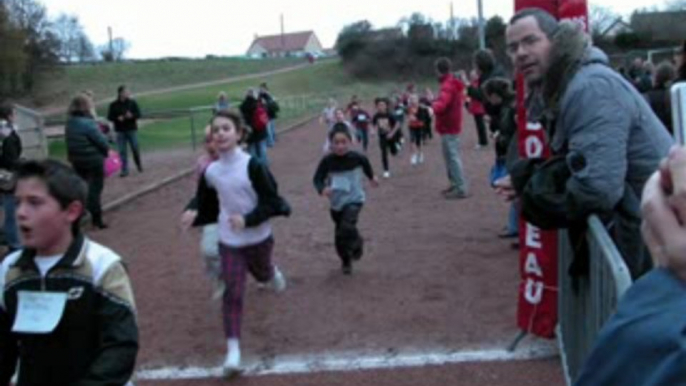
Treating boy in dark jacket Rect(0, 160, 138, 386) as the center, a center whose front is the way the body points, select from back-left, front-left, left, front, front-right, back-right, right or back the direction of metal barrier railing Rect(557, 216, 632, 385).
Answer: back-left

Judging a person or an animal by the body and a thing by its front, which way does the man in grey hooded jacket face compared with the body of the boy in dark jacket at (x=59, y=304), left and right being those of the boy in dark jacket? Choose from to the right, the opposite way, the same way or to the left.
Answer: to the right

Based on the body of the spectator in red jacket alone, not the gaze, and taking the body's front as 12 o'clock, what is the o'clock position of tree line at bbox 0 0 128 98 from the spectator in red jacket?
The tree line is roughly at 2 o'clock from the spectator in red jacket.

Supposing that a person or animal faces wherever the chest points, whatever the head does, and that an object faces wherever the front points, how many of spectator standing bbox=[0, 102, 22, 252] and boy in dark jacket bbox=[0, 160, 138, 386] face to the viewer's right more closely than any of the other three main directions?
1

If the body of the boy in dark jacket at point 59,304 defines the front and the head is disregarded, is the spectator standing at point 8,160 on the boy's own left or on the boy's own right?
on the boy's own right

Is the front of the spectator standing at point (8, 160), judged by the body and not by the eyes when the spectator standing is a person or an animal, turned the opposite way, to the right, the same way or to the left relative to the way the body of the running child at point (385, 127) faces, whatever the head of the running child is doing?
to the left

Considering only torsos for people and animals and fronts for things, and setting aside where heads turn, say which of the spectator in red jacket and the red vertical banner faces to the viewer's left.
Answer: the spectator in red jacket

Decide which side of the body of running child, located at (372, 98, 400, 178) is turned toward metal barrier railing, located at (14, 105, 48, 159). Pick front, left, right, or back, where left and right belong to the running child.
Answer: right
